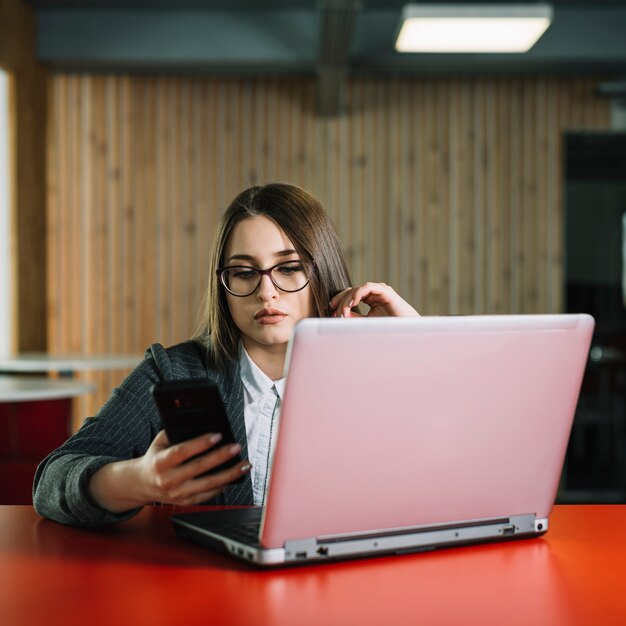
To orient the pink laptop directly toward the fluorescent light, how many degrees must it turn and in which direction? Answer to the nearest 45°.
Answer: approximately 45° to its right

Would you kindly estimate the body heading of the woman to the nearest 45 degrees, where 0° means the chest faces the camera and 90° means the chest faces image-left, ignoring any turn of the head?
approximately 0°

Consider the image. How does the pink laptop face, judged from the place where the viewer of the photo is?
facing away from the viewer and to the left of the viewer

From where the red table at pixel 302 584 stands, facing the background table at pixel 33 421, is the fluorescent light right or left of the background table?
right

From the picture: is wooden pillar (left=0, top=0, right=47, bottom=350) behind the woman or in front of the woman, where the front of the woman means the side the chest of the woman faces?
behind

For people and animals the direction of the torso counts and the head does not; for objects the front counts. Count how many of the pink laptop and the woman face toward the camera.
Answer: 1

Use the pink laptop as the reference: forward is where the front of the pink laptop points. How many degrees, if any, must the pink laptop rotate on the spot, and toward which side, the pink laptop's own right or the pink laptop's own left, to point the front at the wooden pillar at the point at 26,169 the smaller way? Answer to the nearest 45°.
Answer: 0° — it already faces it
